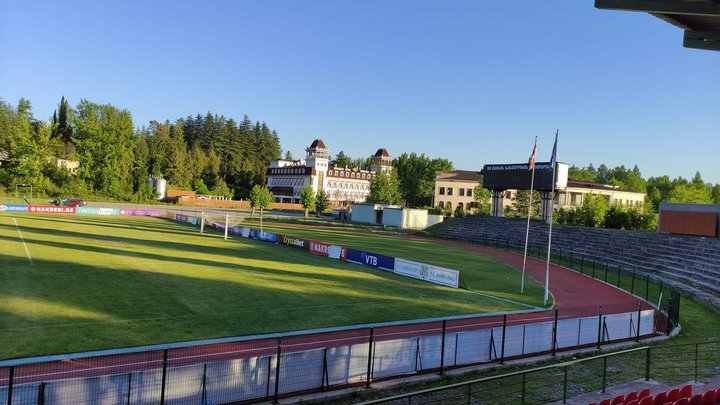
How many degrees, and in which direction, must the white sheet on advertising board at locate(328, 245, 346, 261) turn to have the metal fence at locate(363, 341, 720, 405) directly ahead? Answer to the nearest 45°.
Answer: approximately 45° to its left

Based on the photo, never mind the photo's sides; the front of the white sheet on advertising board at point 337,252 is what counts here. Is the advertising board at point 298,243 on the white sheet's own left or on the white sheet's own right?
on the white sheet's own right

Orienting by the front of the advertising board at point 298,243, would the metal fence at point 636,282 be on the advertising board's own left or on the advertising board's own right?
on the advertising board's own left

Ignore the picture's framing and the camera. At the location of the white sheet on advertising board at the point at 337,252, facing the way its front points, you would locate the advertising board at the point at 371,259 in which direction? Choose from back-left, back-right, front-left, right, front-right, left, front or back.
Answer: left

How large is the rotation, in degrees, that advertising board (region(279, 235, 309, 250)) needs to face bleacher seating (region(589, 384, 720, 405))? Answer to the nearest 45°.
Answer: approximately 45° to its left

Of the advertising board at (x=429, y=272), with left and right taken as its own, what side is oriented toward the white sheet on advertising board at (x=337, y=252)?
right

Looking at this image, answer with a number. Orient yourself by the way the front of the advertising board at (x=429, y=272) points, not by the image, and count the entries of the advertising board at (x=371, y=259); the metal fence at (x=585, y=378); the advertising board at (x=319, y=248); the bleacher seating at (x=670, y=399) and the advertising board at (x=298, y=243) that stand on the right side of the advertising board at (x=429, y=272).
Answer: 3

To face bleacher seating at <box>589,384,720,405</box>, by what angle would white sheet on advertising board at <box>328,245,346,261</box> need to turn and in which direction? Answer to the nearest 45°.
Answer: approximately 45° to its left

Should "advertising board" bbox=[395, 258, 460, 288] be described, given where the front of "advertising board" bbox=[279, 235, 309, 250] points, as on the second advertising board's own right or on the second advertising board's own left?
on the second advertising board's own left

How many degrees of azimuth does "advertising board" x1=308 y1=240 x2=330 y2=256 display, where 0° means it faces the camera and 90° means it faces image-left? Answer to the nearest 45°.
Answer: approximately 45°
